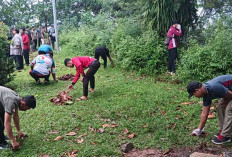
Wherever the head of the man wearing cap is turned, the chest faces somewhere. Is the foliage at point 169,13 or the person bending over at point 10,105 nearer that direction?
the person bending over

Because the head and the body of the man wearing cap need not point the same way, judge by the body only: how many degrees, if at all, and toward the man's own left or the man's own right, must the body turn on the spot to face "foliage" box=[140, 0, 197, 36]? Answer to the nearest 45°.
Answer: approximately 90° to the man's own right

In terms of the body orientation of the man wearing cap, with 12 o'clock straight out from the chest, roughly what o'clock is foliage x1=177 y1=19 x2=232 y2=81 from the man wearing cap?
The foliage is roughly at 3 o'clock from the man wearing cap.

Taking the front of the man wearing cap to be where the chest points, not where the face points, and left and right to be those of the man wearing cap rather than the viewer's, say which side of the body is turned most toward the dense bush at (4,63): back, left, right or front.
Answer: front

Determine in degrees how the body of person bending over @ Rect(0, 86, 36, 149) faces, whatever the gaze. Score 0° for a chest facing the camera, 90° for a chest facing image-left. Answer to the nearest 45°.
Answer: approximately 270°

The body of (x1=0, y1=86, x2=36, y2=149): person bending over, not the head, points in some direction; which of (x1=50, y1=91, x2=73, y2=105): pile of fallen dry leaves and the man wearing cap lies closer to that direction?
the man wearing cap

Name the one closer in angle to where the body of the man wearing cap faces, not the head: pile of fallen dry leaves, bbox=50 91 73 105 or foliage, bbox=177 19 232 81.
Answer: the pile of fallen dry leaves

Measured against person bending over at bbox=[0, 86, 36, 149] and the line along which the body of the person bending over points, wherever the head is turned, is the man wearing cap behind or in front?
in front

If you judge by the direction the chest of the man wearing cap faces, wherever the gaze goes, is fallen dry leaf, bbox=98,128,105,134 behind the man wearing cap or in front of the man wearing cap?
in front

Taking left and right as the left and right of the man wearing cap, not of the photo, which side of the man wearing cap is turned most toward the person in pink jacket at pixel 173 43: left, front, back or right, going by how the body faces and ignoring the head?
right

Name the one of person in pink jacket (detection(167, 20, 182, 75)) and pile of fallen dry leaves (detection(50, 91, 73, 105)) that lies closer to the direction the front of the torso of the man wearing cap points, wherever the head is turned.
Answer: the pile of fallen dry leaves

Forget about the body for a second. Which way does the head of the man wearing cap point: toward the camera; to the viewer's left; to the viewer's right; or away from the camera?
to the viewer's left

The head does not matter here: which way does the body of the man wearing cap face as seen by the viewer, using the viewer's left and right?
facing to the left of the viewer

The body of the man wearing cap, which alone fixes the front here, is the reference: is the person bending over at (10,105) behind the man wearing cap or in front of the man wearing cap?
in front

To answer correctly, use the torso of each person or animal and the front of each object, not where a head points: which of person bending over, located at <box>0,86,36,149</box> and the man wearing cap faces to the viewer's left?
the man wearing cap

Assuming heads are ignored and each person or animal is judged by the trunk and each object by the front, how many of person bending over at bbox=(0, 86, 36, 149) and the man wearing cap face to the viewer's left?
1

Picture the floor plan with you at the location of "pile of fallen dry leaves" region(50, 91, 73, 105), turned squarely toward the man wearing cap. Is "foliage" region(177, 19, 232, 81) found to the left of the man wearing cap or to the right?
left

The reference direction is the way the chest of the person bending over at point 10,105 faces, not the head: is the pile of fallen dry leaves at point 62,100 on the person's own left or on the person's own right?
on the person's own left
